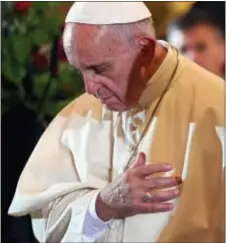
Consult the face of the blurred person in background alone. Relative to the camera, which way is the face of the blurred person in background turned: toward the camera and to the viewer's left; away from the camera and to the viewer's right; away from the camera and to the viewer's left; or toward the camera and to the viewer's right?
toward the camera and to the viewer's left
